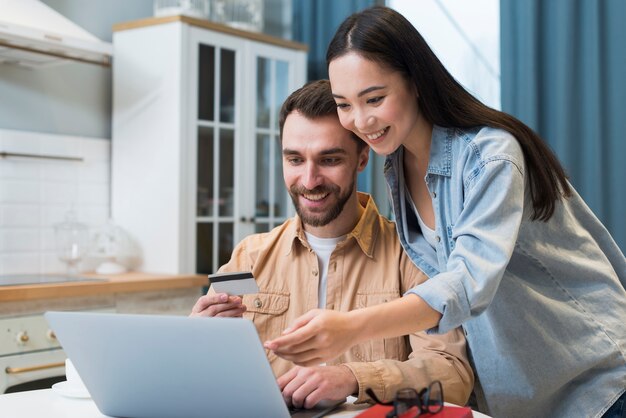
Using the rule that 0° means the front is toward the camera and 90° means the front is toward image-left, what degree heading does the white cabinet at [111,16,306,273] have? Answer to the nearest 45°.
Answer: approximately 315°

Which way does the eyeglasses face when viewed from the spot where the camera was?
facing the viewer and to the right of the viewer

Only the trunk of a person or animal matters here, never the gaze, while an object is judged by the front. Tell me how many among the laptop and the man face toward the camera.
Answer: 1

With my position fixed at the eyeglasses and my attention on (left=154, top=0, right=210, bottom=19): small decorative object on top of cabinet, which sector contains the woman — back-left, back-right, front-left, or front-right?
front-right

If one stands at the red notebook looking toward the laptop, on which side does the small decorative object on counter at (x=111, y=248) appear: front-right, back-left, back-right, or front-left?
front-right

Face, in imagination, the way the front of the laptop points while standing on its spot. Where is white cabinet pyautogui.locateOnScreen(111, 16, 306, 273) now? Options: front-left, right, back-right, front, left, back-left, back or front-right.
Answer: front-left

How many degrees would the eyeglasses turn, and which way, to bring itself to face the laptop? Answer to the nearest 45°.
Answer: approximately 135° to its right

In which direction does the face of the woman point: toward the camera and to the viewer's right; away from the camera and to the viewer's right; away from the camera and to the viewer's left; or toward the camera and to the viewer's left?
toward the camera and to the viewer's left

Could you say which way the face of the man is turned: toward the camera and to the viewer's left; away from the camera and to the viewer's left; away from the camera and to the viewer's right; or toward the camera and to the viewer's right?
toward the camera and to the viewer's left

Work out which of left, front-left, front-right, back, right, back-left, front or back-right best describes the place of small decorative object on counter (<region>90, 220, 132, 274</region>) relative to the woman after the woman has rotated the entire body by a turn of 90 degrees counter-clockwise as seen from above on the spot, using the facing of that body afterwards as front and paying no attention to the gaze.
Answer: back

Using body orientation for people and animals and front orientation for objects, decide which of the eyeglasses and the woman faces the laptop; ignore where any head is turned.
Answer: the woman

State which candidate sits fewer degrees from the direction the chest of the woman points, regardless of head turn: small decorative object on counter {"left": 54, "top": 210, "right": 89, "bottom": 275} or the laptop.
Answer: the laptop

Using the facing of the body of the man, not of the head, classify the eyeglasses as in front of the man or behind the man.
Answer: in front

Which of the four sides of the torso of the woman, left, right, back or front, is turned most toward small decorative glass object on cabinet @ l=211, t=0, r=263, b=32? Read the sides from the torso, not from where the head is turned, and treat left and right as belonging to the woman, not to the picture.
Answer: right

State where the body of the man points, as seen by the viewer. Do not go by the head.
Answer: toward the camera
